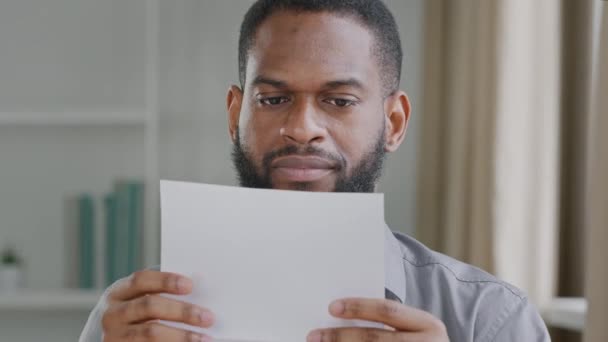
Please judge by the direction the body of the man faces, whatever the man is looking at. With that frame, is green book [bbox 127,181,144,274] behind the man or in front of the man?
behind

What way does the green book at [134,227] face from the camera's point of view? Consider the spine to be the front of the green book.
toward the camera

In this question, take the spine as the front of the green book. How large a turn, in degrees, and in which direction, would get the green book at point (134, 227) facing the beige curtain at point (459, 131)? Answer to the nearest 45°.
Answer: approximately 90° to its left

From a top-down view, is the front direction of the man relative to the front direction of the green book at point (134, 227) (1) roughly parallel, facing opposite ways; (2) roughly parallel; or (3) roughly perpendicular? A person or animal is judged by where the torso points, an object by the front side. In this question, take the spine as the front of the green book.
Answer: roughly parallel

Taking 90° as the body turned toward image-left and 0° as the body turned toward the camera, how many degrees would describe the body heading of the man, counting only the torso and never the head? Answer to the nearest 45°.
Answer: approximately 0°

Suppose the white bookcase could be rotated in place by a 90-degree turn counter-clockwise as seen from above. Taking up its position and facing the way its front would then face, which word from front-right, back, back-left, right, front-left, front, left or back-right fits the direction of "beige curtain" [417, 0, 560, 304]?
front-right

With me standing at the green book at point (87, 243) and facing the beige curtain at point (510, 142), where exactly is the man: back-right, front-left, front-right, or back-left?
front-right

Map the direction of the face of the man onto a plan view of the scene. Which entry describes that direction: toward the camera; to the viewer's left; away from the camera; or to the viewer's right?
toward the camera

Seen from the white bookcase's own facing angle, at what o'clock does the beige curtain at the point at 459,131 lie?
The beige curtain is roughly at 10 o'clock from the white bookcase.

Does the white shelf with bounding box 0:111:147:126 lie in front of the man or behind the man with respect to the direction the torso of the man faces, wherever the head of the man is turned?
behind

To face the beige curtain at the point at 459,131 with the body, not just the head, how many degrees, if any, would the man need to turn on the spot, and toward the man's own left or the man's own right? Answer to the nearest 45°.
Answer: approximately 180°

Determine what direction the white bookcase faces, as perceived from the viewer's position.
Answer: facing the viewer

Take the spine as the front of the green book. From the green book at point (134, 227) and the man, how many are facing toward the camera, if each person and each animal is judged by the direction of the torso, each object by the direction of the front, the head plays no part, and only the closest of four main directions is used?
2

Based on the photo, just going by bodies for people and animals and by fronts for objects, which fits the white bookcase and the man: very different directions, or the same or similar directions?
same or similar directions

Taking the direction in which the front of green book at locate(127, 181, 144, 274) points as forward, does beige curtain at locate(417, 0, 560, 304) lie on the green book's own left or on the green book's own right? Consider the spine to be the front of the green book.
on the green book's own left

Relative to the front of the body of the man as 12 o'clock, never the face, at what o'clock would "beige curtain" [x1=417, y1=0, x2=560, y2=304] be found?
The beige curtain is roughly at 7 o'clock from the man.
